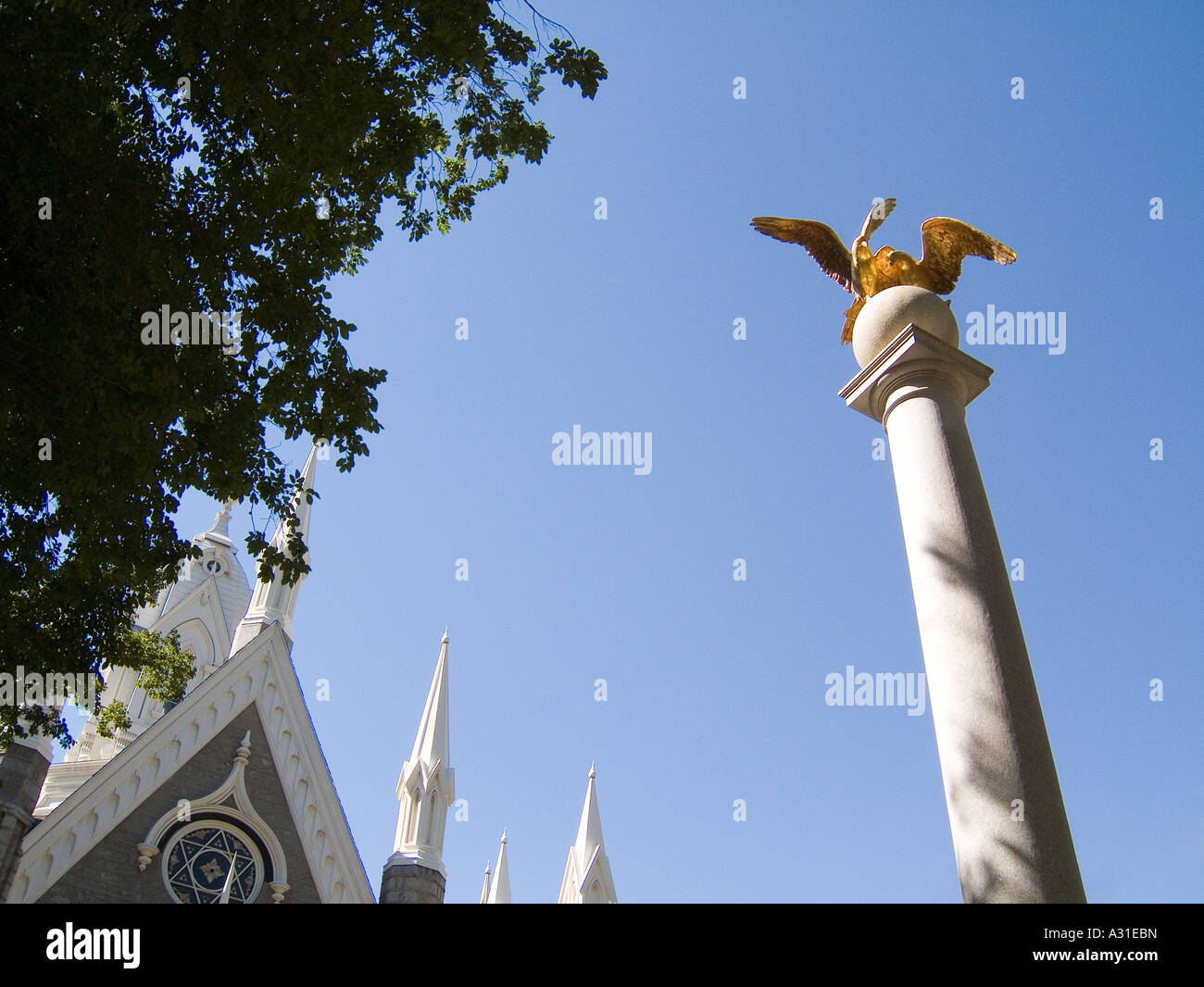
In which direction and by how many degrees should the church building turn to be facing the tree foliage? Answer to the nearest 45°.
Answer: approximately 45° to its right

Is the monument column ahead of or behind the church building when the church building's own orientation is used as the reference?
ahead

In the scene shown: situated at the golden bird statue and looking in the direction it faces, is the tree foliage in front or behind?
in front

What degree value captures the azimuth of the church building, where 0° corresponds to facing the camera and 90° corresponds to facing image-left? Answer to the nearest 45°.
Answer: approximately 315°

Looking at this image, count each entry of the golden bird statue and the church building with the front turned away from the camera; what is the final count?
0

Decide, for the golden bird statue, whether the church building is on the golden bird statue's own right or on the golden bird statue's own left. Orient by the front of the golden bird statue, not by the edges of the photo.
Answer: on the golden bird statue's own right

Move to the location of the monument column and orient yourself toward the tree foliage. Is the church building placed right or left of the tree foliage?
right
